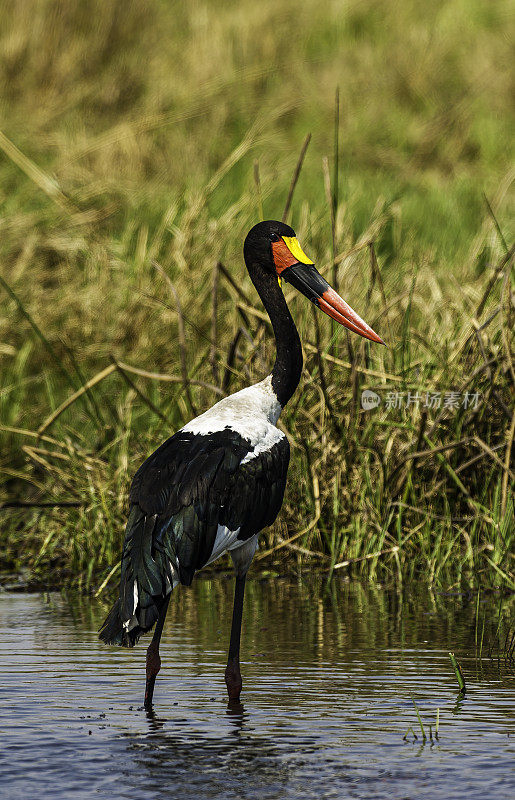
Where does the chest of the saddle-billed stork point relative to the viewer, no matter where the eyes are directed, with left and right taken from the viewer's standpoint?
facing away from the viewer and to the right of the viewer
